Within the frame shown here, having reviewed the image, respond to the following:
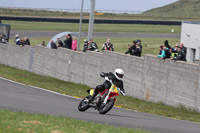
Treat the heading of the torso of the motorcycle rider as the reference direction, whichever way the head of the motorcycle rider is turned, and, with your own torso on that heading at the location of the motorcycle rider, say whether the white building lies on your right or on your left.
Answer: on your left

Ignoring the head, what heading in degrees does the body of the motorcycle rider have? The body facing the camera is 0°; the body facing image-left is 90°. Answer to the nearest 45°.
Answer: approximately 315°

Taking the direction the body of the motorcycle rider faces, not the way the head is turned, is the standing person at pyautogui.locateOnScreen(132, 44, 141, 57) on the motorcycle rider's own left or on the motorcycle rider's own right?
on the motorcycle rider's own left
